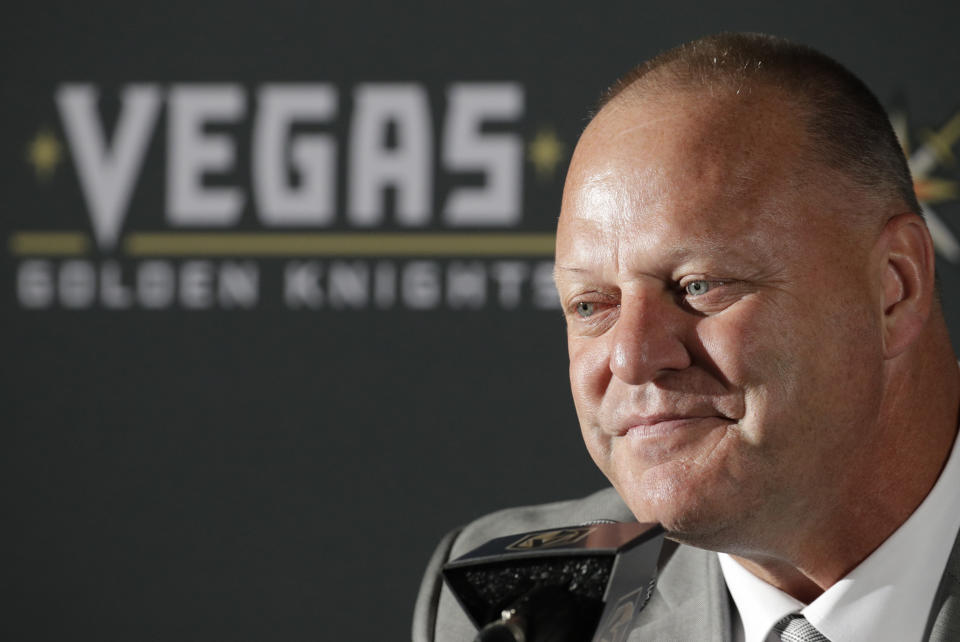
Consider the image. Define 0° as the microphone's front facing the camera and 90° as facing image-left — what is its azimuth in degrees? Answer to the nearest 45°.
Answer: approximately 225°

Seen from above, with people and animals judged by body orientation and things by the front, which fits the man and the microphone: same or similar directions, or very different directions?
very different directions

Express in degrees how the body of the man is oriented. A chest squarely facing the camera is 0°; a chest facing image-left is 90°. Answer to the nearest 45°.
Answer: approximately 45°
